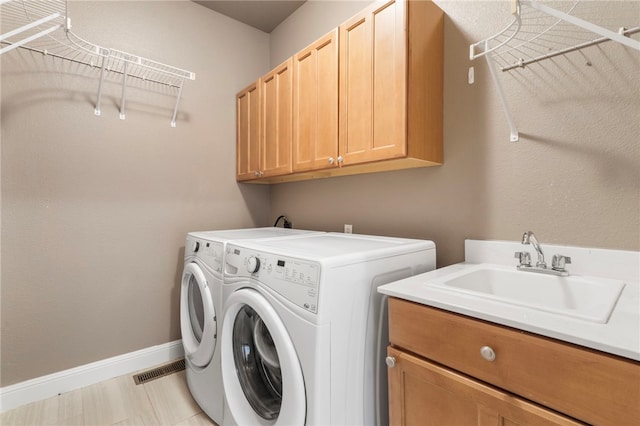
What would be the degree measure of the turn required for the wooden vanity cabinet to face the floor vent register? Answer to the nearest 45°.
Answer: approximately 45° to its right

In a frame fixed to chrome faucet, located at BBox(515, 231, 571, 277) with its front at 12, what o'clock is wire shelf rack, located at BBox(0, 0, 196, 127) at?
The wire shelf rack is roughly at 1 o'clock from the chrome faucet.

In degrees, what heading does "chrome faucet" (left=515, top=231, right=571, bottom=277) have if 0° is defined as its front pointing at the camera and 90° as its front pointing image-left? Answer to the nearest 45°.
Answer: approximately 45°

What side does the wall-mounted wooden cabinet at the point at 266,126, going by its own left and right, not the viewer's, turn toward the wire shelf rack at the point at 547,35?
left

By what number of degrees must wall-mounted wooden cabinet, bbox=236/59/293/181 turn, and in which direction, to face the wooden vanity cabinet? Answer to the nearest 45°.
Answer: approximately 45° to its left

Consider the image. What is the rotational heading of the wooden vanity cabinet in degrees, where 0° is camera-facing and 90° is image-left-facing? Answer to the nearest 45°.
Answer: approximately 45°

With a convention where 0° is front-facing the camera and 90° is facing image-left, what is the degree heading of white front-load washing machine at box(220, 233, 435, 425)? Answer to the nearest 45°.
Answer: approximately 45°

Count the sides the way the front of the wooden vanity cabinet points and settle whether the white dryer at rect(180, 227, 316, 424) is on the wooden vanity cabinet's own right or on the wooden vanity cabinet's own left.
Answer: on the wooden vanity cabinet's own right
